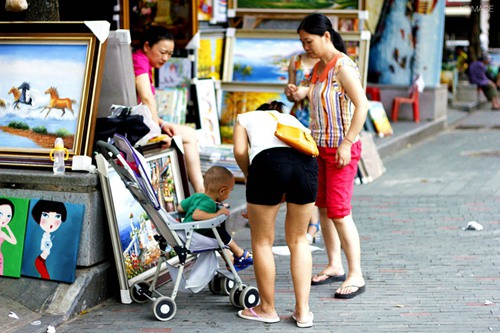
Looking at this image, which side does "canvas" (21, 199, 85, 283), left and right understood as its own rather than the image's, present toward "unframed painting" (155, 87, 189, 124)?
back

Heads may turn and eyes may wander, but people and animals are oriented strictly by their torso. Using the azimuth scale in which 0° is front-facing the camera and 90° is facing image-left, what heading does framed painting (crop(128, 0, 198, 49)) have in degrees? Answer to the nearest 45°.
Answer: approximately 0°

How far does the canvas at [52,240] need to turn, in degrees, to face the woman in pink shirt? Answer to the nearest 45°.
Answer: approximately 135° to its left

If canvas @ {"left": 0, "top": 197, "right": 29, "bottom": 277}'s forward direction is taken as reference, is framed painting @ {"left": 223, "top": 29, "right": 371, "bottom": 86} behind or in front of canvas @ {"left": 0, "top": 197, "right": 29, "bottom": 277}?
behind

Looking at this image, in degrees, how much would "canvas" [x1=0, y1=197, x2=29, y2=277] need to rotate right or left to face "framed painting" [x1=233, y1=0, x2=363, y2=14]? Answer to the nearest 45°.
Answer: approximately 135° to its left

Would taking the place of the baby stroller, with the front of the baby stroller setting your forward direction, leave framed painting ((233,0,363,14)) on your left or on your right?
on your left

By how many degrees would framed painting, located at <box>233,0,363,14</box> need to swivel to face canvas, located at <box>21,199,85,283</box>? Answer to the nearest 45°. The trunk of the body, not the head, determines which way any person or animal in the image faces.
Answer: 0° — it already faces it

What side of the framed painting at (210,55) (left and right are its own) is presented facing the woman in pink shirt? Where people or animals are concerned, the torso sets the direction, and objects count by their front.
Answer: front

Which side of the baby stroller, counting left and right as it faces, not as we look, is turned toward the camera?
right

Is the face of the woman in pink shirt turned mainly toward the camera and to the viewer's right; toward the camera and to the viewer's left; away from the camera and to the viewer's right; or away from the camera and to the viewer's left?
toward the camera and to the viewer's right
